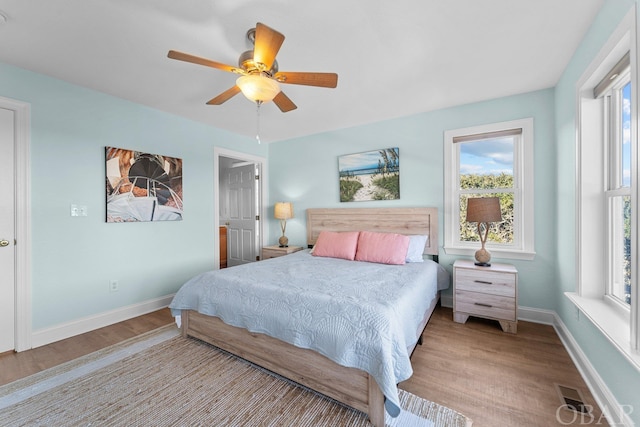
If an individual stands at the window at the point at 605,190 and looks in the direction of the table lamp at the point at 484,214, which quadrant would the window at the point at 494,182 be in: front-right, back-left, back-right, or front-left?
front-right

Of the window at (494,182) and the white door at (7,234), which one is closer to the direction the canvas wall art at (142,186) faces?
the window

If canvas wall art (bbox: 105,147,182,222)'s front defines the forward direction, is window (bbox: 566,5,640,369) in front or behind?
in front

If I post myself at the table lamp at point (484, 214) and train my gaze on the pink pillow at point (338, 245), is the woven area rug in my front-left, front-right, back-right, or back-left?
front-left

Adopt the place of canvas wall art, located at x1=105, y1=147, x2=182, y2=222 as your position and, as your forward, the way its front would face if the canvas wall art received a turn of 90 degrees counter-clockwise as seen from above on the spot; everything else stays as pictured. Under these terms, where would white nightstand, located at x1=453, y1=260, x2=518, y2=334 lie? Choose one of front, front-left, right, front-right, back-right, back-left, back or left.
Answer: right

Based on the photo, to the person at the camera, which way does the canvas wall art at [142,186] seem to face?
facing the viewer and to the right of the viewer

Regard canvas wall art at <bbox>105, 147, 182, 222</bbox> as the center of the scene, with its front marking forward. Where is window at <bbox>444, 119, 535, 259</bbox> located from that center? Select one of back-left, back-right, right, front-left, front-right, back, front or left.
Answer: front

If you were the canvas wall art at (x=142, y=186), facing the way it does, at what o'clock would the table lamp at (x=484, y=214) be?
The table lamp is roughly at 12 o'clock from the canvas wall art.

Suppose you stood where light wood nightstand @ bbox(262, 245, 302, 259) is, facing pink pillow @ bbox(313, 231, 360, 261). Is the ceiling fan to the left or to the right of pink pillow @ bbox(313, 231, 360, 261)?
right

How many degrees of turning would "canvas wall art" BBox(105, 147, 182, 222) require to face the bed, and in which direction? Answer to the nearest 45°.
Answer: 0° — it already faces it

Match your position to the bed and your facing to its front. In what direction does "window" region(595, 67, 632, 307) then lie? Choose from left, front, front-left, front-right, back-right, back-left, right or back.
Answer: back-left

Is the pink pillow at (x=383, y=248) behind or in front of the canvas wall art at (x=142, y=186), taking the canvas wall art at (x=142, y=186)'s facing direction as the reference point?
in front

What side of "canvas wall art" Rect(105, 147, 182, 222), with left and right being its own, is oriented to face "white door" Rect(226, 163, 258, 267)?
left

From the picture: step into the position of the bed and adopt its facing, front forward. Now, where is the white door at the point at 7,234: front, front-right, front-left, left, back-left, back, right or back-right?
front-right

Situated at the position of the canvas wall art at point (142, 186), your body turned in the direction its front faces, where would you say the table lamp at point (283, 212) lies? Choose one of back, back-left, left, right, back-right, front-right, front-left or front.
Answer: front-left

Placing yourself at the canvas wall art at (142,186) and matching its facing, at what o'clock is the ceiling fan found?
The ceiling fan is roughly at 1 o'clock from the canvas wall art.

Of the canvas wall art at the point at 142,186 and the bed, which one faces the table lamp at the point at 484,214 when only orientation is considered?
the canvas wall art

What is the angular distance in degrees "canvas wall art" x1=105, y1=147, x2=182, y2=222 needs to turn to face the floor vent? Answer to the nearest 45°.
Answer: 0° — it already faces it

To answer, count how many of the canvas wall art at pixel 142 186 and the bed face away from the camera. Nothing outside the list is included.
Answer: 0
